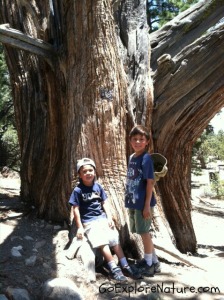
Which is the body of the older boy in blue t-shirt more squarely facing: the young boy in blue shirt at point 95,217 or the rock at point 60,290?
the rock

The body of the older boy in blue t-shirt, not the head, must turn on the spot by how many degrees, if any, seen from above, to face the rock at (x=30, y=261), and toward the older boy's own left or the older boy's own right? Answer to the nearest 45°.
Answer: approximately 45° to the older boy's own right

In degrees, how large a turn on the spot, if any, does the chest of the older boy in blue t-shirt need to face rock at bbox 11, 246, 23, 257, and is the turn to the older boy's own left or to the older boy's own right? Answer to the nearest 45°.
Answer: approximately 45° to the older boy's own right

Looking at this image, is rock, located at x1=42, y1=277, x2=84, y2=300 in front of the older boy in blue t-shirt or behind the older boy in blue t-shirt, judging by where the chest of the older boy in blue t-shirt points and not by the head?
in front

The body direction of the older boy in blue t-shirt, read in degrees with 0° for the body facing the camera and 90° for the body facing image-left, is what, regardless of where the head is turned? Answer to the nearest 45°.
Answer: approximately 45°

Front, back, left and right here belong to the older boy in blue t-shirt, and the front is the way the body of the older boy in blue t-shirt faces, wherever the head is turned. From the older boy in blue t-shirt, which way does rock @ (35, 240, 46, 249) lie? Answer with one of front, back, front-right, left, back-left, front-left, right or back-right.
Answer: front-right

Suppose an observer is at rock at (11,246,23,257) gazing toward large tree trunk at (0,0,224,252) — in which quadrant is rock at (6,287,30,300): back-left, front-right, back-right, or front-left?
back-right
